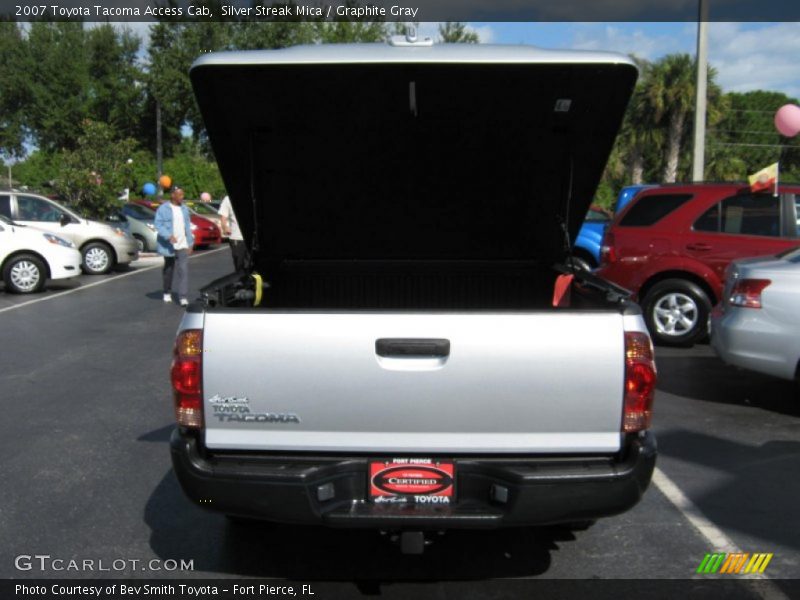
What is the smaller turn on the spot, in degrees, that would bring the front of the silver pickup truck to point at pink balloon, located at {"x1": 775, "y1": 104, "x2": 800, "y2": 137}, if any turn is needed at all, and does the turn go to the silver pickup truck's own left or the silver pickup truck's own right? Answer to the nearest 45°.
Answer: approximately 45° to the silver pickup truck's own right

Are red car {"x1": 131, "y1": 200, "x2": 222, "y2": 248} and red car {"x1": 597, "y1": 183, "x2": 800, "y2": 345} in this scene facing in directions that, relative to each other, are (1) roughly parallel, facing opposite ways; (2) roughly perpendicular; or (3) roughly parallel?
roughly parallel

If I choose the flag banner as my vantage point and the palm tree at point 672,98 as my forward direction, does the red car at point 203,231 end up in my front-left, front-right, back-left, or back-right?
front-left

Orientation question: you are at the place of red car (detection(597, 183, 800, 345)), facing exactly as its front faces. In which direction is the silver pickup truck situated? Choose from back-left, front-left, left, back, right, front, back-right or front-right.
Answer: right

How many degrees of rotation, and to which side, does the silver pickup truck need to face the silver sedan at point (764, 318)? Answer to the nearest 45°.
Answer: approximately 45° to its right

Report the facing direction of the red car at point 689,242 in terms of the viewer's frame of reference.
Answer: facing to the right of the viewer

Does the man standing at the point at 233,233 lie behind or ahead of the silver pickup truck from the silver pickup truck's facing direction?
ahead

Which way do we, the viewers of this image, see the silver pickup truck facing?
facing away from the viewer

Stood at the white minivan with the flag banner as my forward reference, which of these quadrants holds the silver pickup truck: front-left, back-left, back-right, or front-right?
front-right

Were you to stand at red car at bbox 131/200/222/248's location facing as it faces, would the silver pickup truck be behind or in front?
in front

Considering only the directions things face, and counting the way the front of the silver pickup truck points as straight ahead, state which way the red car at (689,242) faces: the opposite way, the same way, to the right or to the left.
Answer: to the right

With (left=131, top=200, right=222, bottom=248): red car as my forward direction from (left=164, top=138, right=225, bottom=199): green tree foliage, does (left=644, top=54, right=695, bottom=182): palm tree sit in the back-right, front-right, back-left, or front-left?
front-left
